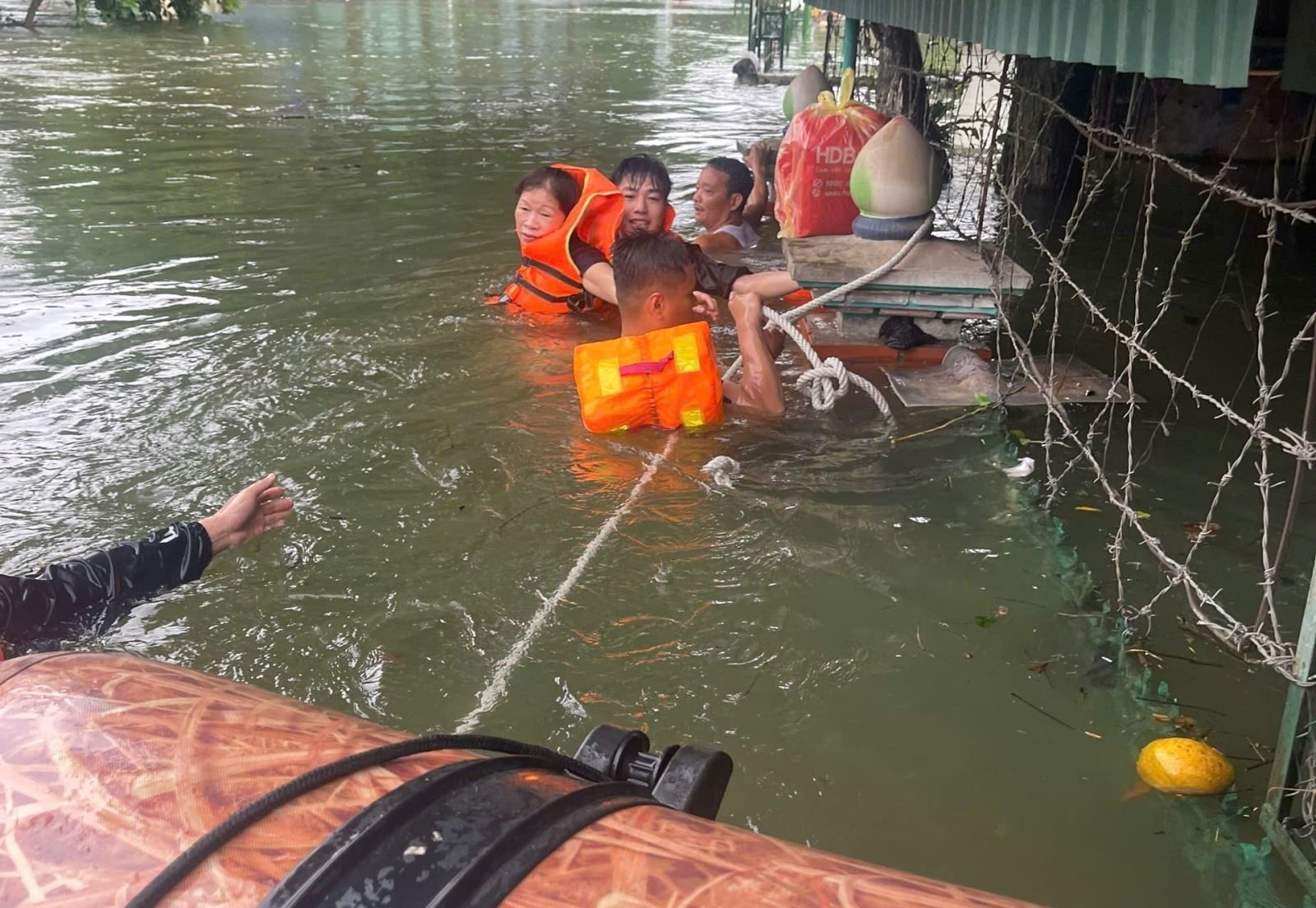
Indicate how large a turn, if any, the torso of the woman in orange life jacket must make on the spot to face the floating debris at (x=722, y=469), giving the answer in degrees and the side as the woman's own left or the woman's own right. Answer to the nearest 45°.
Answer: approximately 45° to the woman's own left

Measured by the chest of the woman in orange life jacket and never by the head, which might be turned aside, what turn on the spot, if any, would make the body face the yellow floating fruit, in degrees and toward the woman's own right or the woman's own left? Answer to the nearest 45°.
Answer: approximately 45° to the woman's own left

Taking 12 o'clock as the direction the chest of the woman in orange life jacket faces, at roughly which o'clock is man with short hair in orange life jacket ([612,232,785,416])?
The man with short hair in orange life jacket is roughly at 10 o'clock from the woman in orange life jacket.

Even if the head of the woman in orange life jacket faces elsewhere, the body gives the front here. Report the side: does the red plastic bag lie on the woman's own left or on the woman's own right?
on the woman's own left

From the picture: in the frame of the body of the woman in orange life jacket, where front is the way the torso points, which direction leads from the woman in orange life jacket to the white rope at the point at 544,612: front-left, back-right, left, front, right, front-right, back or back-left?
front-left

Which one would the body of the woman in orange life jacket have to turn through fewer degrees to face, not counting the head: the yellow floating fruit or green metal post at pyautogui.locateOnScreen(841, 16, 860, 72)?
the yellow floating fruit

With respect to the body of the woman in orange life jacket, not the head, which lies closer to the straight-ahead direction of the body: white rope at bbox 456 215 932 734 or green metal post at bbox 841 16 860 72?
the white rope

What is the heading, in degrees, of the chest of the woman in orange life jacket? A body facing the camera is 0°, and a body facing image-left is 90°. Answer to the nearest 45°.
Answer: approximately 45°

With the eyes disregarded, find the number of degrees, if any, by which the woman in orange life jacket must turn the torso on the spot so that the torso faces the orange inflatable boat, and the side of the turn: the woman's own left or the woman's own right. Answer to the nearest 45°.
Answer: approximately 45° to the woman's own left

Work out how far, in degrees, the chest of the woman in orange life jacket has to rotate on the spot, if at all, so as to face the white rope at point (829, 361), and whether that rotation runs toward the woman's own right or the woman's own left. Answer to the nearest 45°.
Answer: approximately 90° to the woman's own left

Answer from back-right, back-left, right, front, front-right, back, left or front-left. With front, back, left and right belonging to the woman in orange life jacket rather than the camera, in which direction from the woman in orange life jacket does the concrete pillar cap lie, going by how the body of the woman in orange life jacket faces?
left
